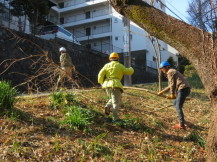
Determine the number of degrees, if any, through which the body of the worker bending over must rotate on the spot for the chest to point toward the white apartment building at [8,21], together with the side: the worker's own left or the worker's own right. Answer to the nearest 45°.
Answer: approximately 45° to the worker's own right

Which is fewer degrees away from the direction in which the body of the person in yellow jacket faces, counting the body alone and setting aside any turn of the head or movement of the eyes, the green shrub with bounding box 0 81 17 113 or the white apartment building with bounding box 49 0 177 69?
the white apartment building

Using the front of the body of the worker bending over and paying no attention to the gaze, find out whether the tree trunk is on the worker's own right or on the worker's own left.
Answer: on the worker's own left

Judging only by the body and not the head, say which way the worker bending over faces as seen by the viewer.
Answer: to the viewer's left

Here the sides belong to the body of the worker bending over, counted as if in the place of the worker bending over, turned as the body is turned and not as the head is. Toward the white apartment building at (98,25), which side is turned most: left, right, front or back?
right

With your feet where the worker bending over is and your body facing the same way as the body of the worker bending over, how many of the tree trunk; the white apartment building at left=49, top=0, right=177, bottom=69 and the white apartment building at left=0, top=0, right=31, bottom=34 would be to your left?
1

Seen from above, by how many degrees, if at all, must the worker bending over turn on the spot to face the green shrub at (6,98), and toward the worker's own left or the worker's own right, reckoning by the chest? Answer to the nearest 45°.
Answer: approximately 45° to the worker's own left
